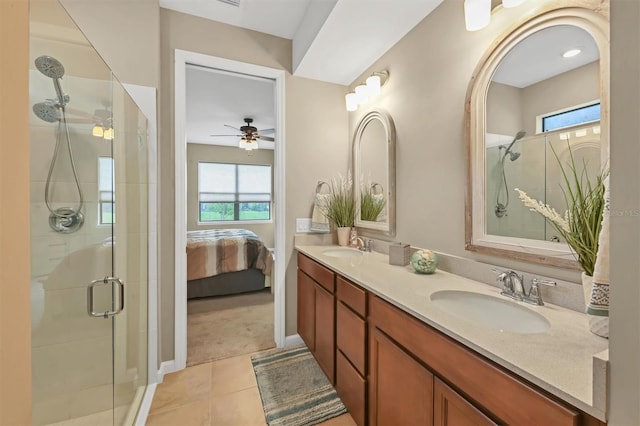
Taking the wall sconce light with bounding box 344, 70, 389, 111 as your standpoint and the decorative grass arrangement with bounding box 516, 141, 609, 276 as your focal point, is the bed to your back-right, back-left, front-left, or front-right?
back-right

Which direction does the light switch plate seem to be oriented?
toward the camera

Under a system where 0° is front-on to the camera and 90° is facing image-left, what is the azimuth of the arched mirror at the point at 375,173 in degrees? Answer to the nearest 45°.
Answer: approximately 45°

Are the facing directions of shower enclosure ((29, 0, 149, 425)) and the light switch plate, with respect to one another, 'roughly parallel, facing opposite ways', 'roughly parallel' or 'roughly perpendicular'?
roughly perpendicular

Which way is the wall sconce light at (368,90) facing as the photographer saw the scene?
facing the viewer and to the left of the viewer

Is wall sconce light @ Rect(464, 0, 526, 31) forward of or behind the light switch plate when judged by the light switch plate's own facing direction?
forward

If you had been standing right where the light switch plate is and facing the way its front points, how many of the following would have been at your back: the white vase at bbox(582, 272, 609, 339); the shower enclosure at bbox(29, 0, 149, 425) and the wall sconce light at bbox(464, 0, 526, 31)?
0

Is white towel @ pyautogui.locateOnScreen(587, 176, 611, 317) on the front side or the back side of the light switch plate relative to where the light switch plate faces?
on the front side

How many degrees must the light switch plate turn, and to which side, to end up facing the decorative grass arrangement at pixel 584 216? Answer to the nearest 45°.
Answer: approximately 45° to its left

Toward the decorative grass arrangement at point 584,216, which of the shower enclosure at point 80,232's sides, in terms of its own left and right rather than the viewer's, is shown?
front

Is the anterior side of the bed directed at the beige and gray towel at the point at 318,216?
no
